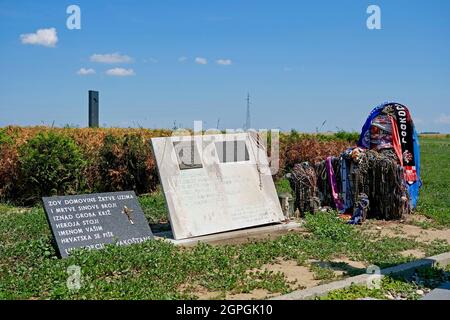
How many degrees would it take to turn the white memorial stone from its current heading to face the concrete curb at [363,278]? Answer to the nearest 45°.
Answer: approximately 45° to its left

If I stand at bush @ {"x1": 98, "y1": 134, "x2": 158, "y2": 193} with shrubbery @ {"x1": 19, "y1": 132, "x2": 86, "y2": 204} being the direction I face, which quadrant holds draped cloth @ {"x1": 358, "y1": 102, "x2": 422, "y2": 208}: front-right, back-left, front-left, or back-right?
back-left

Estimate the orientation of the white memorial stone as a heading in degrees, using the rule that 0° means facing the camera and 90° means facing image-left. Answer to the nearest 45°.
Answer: approximately 0°

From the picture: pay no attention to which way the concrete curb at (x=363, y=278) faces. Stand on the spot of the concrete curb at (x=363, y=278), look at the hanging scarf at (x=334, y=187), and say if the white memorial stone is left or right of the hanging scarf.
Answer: left

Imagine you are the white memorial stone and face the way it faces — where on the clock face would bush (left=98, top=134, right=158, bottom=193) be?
The bush is roughly at 5 o'clock from the white memorial stone.

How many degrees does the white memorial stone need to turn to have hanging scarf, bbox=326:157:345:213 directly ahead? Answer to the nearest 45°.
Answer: approximately 135° to its left

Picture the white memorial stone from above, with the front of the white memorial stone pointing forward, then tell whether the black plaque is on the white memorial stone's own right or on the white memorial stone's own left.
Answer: on the white memorial stone's own right

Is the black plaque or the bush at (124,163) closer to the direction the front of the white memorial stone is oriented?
the black plaque

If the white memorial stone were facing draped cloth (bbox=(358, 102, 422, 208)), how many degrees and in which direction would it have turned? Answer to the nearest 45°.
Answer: approximately 135° to its left

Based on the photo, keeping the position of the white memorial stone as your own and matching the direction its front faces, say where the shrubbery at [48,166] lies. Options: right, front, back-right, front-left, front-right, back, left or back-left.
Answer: back-right

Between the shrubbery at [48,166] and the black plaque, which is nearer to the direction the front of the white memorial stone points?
the black plaque
